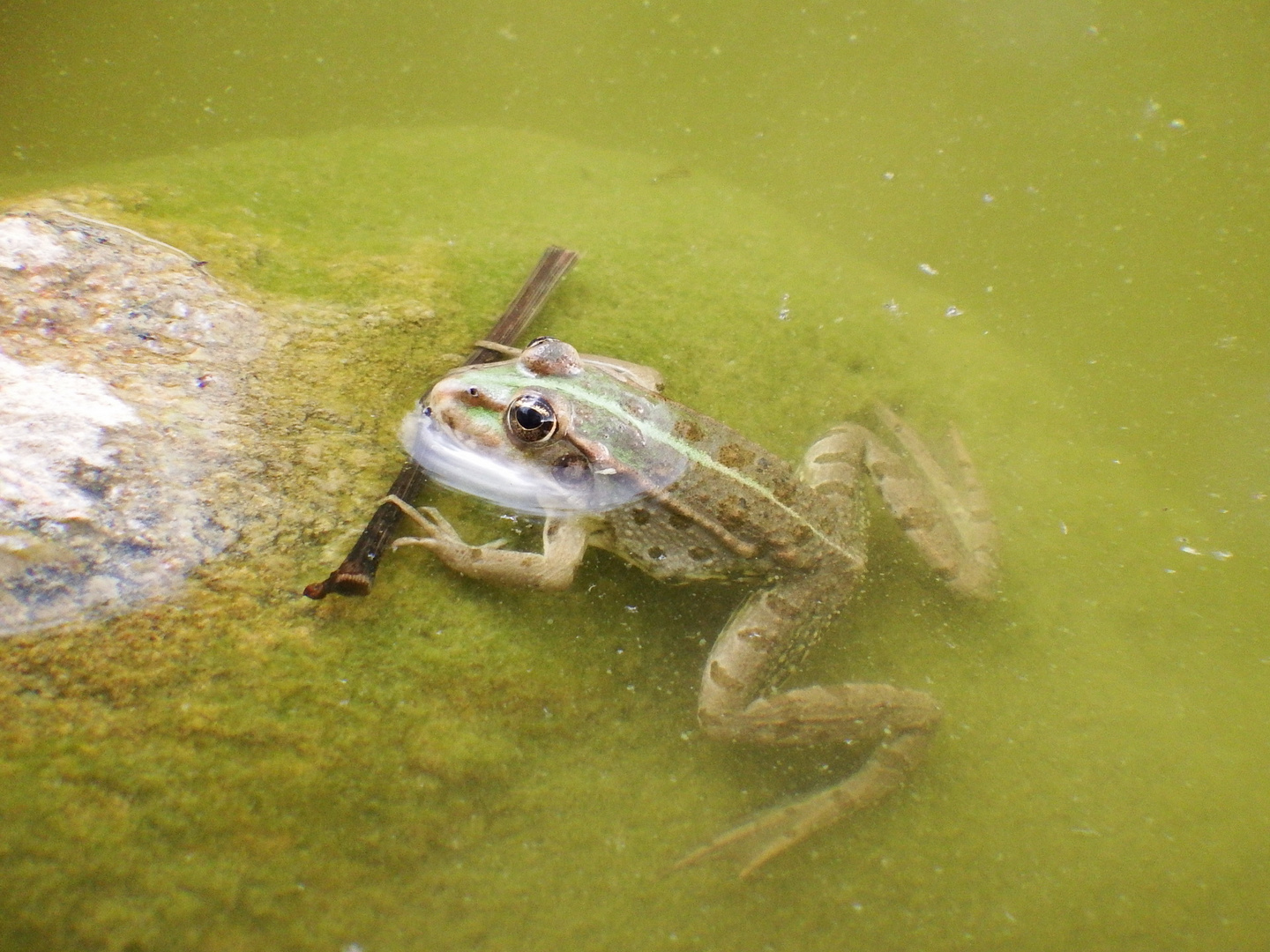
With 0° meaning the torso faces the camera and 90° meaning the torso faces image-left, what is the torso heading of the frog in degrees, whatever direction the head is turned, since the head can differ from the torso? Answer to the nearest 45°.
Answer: approximately 90°

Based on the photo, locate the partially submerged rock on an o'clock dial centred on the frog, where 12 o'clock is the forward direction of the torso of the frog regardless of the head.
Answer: The partially submerged rock is roughly at 11 o'clock from the frog.

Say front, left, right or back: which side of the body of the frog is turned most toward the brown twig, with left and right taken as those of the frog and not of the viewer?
front
